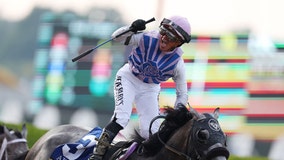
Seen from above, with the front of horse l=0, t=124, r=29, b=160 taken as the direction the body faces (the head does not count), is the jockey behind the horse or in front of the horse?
in front

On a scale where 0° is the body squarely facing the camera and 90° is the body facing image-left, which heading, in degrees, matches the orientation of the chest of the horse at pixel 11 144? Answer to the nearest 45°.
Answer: approximately 315°
